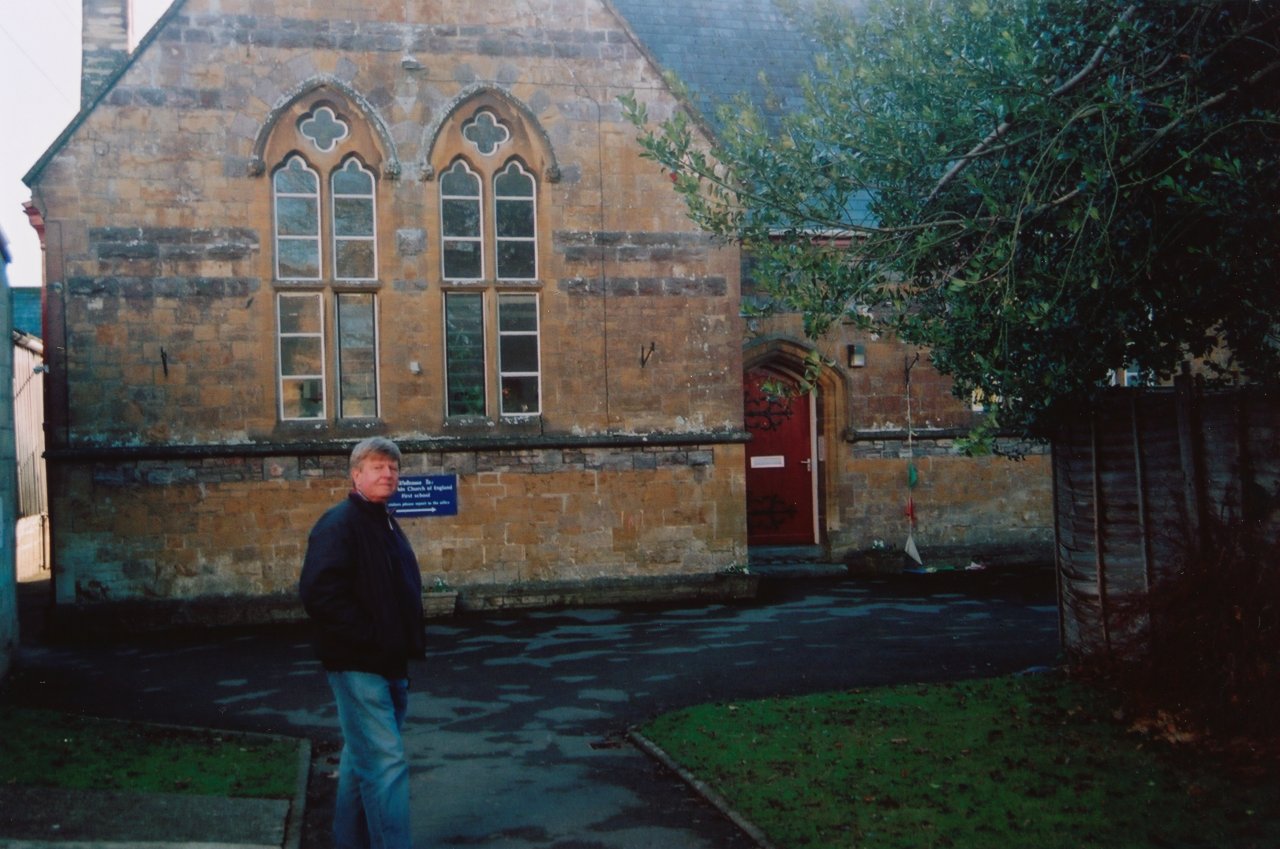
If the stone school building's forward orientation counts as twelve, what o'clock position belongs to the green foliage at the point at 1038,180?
The green foliage is roughly at 11 o'clock from the stone school building.

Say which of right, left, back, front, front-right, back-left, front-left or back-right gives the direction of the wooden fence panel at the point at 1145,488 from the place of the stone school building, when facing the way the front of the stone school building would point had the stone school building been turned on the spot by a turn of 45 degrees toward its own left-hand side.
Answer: front

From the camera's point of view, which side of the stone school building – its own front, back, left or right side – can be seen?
front

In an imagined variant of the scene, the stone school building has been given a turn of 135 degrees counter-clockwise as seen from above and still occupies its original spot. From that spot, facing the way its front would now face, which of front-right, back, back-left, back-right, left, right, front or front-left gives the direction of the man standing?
back-right
